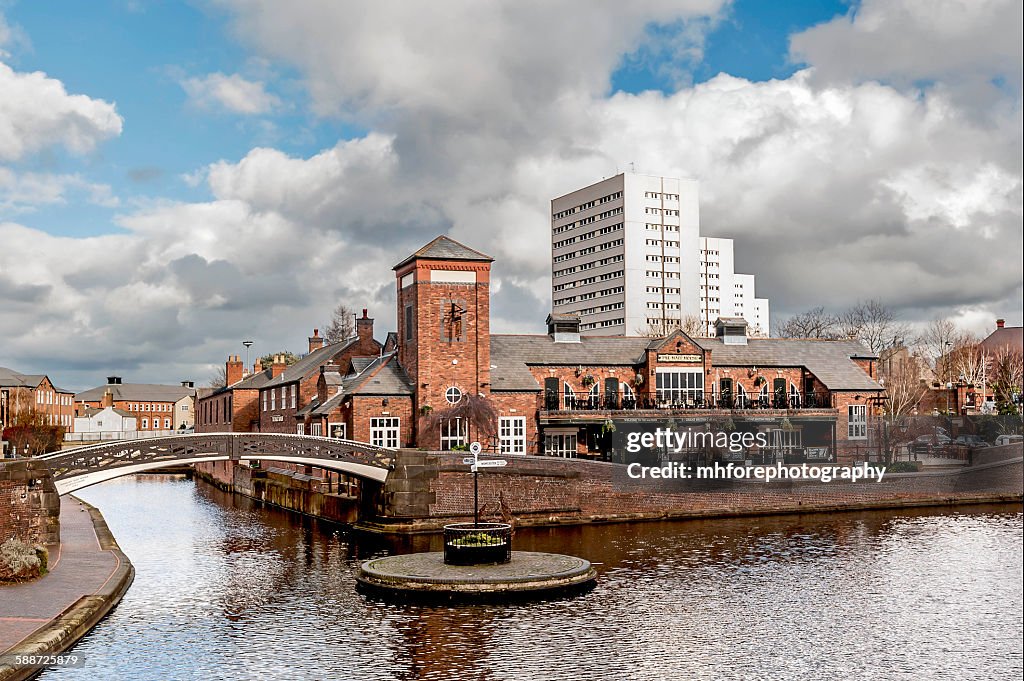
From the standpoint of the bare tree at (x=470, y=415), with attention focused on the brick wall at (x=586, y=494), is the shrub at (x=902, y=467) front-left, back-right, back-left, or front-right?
front-left

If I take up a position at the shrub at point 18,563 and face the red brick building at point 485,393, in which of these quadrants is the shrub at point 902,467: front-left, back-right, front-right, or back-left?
front-right

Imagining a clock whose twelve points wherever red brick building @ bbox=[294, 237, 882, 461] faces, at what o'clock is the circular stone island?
The circular stone island is roughly at 12 o'clock from the red brick building.

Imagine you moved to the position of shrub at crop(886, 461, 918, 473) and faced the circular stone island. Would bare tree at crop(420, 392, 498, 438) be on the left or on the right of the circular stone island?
right

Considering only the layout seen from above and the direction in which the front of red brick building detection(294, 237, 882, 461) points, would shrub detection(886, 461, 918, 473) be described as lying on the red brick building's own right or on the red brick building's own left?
on the red brick building's own left

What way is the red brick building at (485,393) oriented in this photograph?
toward the camera

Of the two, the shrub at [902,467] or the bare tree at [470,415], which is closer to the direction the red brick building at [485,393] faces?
the bare tree
